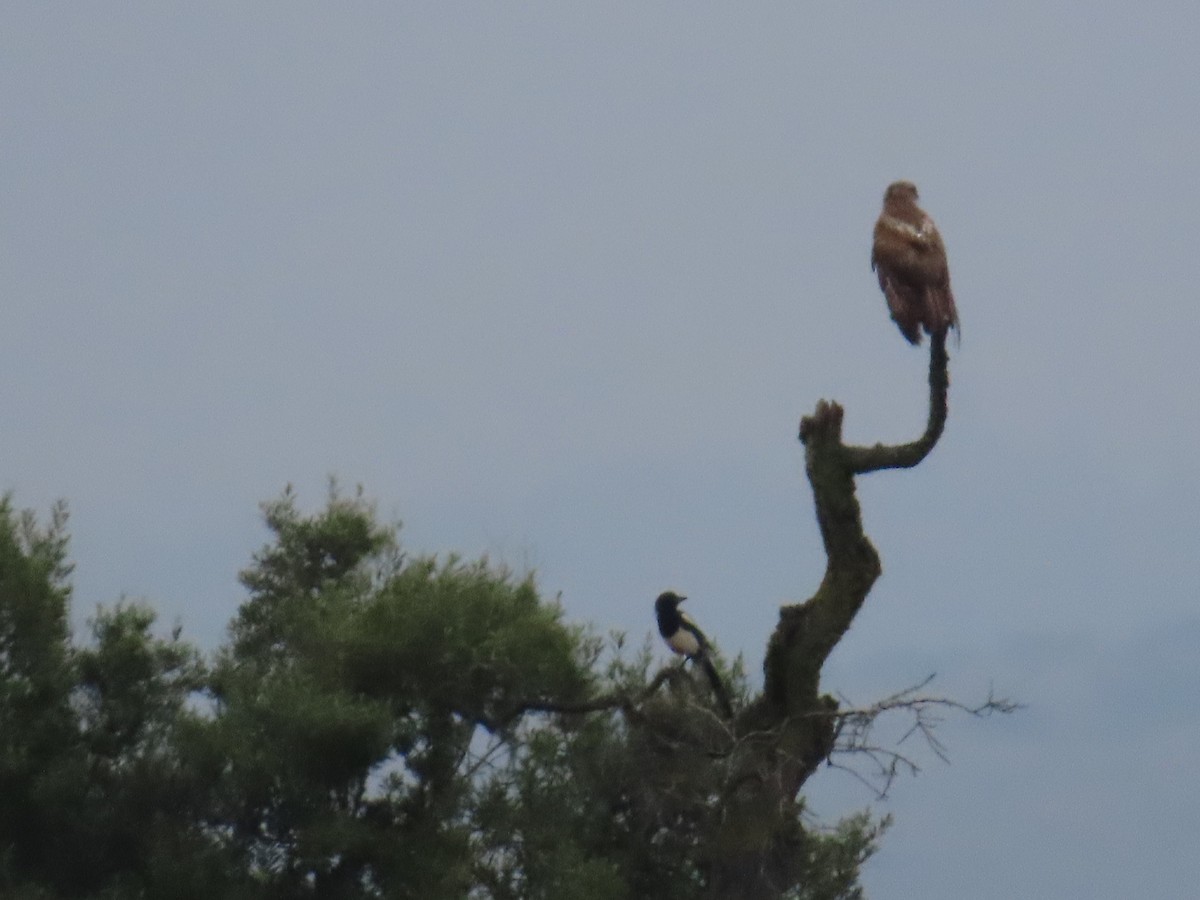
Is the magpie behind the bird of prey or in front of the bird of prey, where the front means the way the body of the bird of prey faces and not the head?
in front

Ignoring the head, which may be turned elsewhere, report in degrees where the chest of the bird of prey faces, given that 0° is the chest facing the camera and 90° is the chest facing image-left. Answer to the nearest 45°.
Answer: approximately 135°
